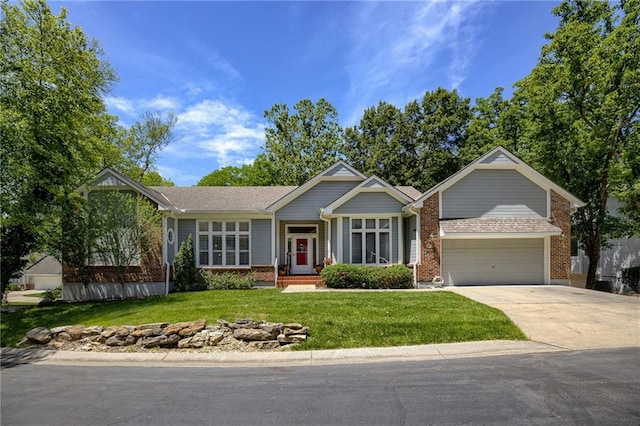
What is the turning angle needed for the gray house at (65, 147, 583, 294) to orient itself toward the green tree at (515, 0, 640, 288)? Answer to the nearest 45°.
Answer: approximately 90° to its left

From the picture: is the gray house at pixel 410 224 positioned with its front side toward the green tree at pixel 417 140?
no

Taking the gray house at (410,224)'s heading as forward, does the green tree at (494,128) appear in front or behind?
behind

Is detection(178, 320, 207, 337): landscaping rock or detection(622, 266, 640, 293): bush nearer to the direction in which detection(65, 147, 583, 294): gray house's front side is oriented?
the landscaping rock

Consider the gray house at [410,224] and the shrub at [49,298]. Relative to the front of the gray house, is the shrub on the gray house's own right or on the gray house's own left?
on the gray house's own right

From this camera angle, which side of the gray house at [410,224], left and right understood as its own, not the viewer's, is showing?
front

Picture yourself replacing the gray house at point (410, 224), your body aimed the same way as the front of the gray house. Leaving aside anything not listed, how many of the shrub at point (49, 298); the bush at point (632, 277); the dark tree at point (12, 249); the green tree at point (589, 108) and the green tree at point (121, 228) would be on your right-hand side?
3

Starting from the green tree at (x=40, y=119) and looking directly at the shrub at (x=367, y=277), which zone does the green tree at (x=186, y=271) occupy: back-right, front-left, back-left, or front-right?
front-left

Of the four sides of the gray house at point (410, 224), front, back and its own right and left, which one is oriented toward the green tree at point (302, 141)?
back

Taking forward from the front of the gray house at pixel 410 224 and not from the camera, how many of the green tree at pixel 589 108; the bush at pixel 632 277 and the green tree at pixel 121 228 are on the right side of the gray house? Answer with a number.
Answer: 1

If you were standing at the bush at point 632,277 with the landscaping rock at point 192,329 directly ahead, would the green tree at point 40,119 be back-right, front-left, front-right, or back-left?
front-right

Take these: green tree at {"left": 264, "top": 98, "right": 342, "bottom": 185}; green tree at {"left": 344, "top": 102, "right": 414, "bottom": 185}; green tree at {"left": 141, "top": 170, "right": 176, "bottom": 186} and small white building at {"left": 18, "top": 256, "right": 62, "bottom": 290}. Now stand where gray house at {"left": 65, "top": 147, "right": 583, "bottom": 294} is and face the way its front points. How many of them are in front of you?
0

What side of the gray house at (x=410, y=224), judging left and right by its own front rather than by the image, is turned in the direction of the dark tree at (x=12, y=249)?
right

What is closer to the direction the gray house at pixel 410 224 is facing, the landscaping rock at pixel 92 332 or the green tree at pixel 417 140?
the landscaping rock

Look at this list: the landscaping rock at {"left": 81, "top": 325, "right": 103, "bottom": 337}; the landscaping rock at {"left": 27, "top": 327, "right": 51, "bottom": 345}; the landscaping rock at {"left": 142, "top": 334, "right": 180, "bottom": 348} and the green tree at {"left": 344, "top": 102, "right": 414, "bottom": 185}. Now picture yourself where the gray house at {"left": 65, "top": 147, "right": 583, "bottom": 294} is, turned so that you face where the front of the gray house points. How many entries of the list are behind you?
1

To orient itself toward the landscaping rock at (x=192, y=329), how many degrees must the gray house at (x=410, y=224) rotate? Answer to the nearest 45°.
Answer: approximately 45° to its right

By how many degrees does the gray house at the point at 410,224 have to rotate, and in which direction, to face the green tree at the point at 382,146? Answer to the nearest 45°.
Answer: approximately 180°
